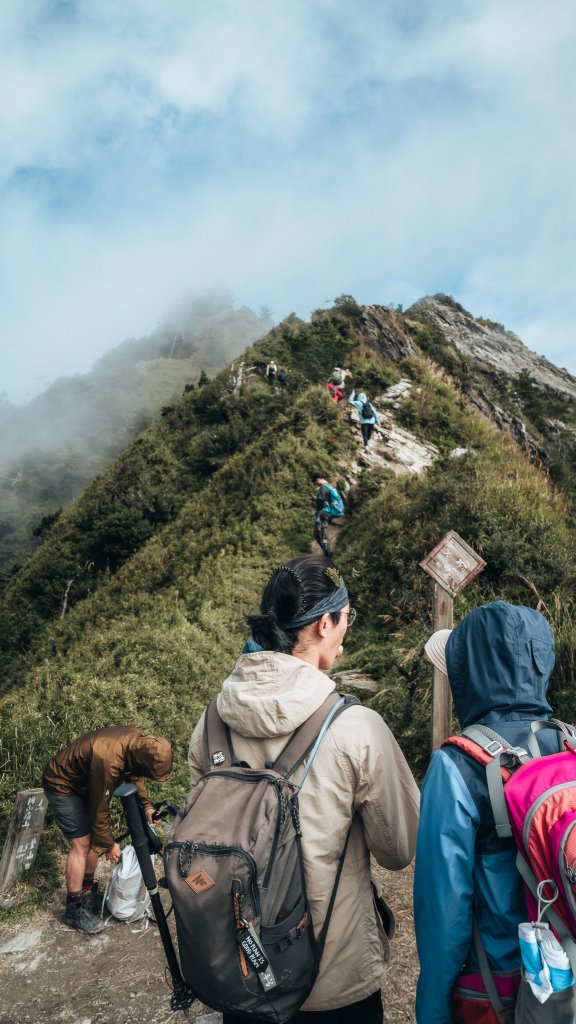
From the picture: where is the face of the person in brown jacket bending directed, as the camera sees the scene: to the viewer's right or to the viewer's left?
to the viewer's right

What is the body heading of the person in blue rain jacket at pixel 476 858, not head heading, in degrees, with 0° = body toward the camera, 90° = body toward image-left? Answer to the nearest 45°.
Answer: approximately 135°

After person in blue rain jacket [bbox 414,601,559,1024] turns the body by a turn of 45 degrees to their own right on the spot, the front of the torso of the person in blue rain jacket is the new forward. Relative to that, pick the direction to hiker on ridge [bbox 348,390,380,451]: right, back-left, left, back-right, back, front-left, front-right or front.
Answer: front

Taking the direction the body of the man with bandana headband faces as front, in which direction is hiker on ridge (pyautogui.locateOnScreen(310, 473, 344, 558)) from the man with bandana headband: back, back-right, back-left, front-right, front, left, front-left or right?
front-left

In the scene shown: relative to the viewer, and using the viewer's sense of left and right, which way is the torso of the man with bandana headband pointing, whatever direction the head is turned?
facing away from the viewer and to the right of the viewer
